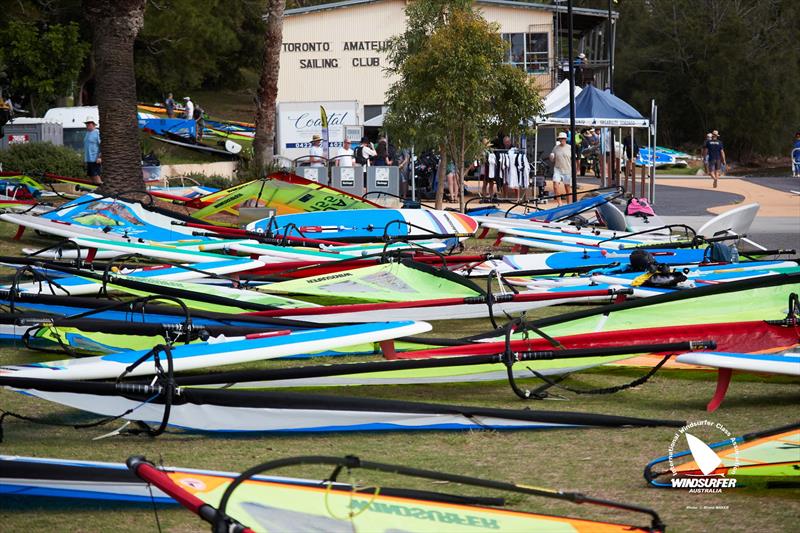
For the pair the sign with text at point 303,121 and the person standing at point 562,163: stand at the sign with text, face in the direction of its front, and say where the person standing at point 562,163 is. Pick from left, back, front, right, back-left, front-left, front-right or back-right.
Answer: front-left

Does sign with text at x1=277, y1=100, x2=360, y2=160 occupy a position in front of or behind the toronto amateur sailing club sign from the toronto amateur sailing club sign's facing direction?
in front

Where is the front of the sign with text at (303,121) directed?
toward the camera

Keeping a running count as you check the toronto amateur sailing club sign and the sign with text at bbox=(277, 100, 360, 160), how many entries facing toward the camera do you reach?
2

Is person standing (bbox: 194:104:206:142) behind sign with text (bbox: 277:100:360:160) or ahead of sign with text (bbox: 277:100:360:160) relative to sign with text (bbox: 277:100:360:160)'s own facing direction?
behind

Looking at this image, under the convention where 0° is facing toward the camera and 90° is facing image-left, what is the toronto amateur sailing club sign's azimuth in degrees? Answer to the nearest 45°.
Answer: approximately 0°

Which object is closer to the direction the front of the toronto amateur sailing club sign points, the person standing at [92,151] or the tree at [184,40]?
the person standing

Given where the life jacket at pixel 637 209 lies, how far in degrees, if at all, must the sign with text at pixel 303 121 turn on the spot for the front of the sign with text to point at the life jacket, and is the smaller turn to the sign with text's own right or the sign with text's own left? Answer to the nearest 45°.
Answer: approximately 45° to the sign with text's own left

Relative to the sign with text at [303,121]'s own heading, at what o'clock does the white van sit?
The white van is roughly at 4 o'clock from the sign with text.

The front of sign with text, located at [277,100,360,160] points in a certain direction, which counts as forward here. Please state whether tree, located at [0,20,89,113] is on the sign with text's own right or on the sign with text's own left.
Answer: on the sign with text's own right

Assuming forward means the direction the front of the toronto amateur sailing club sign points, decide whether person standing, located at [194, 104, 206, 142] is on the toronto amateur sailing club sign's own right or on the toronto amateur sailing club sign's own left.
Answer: on the toronto amateur sailing club sign's own right
